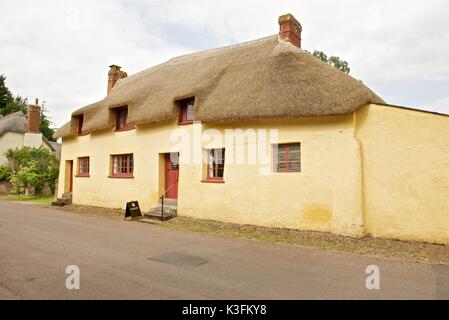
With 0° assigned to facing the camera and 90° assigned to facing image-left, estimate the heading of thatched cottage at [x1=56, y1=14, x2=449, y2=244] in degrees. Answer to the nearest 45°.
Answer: approximately 45°

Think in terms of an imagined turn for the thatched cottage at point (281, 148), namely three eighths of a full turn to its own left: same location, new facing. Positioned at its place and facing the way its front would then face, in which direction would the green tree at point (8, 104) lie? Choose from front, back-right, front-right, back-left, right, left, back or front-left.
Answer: back-left

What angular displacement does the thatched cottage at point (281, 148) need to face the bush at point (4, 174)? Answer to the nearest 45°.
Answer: approximately 90° to its right

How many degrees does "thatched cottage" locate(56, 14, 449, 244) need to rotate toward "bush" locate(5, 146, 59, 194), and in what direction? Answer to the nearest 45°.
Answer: approximately 90° to its right
